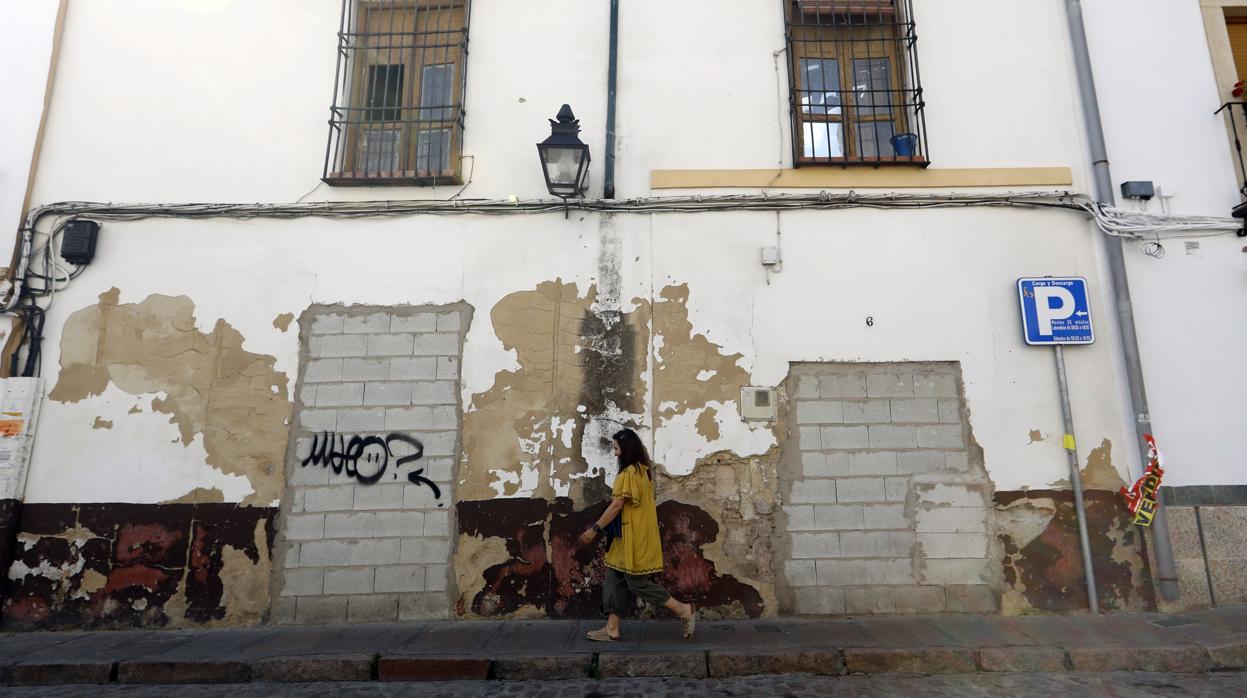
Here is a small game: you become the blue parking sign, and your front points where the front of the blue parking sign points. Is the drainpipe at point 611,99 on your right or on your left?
on your right

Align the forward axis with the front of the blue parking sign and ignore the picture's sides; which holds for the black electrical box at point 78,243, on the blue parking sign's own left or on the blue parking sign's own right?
on the blue parking sign's own right

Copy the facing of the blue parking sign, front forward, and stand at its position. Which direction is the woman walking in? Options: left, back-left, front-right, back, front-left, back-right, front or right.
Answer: front-right

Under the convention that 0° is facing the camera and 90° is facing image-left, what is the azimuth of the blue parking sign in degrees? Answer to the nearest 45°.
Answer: approximately 0°

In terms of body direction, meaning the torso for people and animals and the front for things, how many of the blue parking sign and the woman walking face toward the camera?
1

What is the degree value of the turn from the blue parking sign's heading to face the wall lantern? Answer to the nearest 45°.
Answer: approximately 45° to its right
